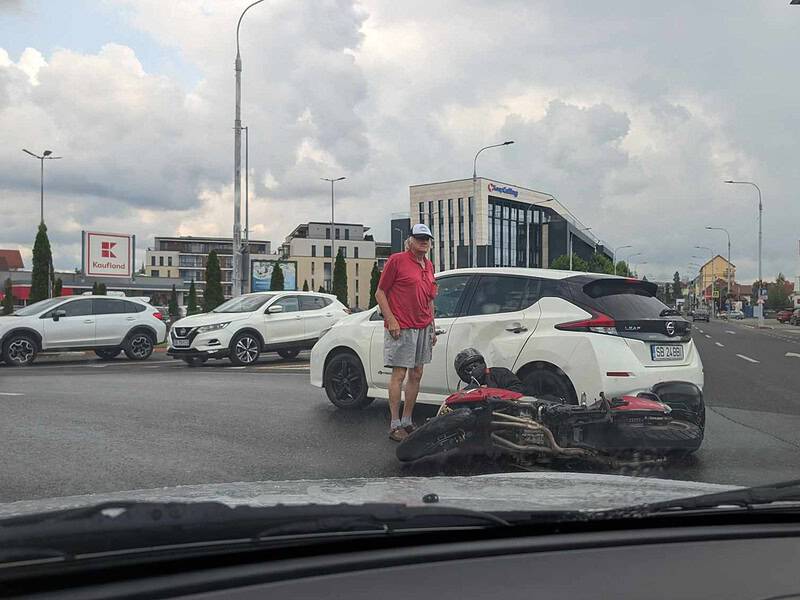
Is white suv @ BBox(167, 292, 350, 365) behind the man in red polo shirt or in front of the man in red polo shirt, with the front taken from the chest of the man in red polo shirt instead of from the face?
behind

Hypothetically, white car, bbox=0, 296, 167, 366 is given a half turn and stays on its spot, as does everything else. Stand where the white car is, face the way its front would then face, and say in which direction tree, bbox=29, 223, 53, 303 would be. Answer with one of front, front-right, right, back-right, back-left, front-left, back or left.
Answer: left

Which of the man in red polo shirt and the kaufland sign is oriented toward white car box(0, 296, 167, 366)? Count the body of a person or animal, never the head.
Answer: the kaufland sign

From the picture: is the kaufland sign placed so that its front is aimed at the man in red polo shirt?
yes

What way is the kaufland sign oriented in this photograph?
toward the camera

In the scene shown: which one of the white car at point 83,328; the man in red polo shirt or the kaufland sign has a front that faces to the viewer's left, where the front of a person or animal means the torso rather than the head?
the white car

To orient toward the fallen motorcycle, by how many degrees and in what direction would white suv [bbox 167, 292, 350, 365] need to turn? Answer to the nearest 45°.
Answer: approximately 45° to its left

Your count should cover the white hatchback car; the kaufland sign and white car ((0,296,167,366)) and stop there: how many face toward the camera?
1

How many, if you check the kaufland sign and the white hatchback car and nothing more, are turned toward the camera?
1

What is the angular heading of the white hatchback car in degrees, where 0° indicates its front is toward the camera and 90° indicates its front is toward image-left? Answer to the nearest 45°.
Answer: approximately 135°

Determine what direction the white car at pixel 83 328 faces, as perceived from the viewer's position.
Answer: facing to the left of the viewer

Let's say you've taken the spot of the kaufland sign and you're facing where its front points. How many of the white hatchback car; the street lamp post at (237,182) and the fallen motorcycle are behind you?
0

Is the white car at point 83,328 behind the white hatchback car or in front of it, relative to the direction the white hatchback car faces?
in front
